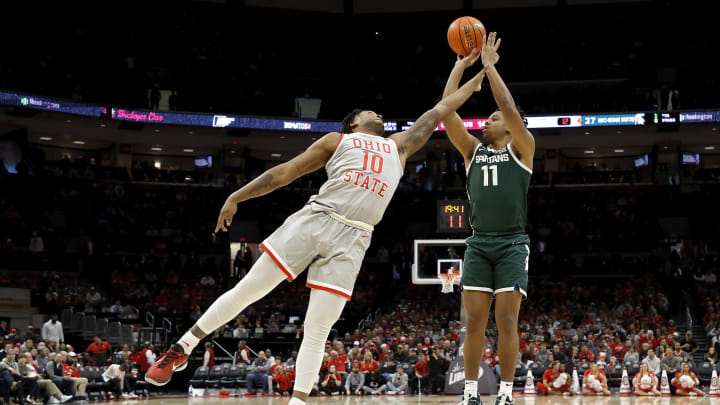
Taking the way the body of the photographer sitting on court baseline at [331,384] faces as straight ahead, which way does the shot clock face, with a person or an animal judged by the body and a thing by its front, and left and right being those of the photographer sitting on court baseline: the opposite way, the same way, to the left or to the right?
the same way

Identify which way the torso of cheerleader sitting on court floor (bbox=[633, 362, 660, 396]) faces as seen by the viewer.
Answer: toward the camera

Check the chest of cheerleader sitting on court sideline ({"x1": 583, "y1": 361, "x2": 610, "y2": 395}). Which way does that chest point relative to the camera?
toward the camera

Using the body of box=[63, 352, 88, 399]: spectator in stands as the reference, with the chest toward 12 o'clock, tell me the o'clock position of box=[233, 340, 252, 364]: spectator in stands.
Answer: box=[233, 340, 252, 364]: spectator in stands is roughly at 9 o'clock from box=[63, 352, 88, 399]: spectator in stands.

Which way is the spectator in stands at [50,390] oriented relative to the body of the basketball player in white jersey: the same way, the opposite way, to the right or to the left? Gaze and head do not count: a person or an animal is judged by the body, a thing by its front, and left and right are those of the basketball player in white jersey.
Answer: to the left

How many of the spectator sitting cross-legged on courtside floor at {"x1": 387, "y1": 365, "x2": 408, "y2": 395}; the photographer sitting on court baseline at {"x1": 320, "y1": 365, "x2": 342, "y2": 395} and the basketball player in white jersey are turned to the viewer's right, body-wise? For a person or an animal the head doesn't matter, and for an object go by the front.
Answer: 0

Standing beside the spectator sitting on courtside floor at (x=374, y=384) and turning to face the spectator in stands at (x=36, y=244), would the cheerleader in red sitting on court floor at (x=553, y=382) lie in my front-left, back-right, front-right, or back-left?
back-right

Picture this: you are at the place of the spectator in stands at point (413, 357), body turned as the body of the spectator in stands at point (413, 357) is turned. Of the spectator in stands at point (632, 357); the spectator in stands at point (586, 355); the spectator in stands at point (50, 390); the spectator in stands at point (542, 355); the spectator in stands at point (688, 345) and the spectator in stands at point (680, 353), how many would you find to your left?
5

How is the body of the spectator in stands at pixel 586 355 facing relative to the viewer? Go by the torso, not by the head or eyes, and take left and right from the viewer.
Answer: facing the viewer

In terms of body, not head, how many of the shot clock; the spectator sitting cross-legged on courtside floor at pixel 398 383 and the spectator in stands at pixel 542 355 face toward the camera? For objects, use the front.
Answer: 3

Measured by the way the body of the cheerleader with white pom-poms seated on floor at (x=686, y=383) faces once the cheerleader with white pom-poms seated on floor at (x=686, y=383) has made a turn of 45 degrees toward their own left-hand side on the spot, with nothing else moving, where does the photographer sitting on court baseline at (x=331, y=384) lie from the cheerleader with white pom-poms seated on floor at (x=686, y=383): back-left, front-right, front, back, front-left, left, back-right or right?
back-right

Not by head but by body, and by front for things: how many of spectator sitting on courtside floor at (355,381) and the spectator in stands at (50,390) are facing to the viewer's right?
1
